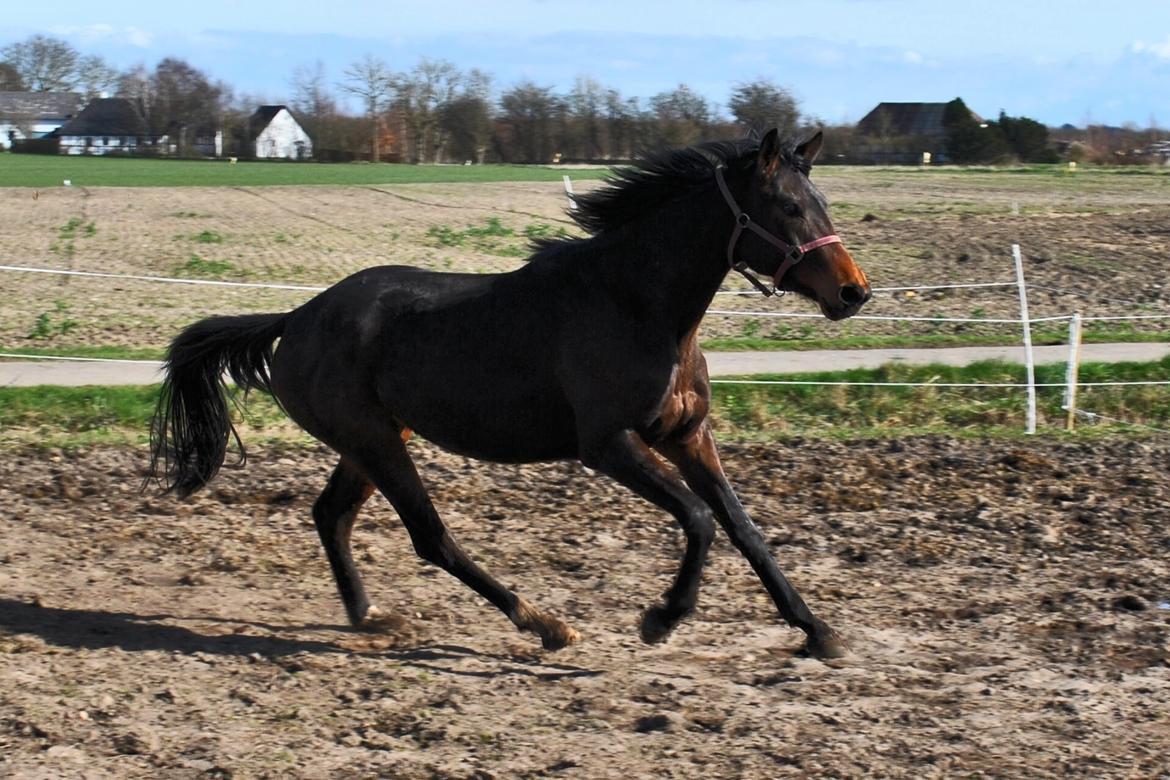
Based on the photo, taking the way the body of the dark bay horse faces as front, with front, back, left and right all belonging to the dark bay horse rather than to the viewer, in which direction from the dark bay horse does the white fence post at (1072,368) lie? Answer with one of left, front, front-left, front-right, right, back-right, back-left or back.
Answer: front-left

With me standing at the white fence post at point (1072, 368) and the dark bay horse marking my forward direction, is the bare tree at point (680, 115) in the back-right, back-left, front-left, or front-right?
back-right

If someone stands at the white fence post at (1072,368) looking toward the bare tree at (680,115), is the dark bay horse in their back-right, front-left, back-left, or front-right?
back-left

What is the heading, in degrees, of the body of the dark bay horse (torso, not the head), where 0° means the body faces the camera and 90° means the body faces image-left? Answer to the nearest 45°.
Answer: approximately 270°

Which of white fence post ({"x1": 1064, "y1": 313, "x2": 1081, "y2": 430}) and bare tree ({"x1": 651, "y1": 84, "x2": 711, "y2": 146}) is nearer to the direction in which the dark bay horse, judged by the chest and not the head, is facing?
the white fence post

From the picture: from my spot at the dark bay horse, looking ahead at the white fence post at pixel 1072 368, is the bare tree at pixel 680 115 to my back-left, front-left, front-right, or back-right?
front-left

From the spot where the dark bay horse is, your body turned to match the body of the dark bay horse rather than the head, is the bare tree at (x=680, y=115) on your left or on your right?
on your left
